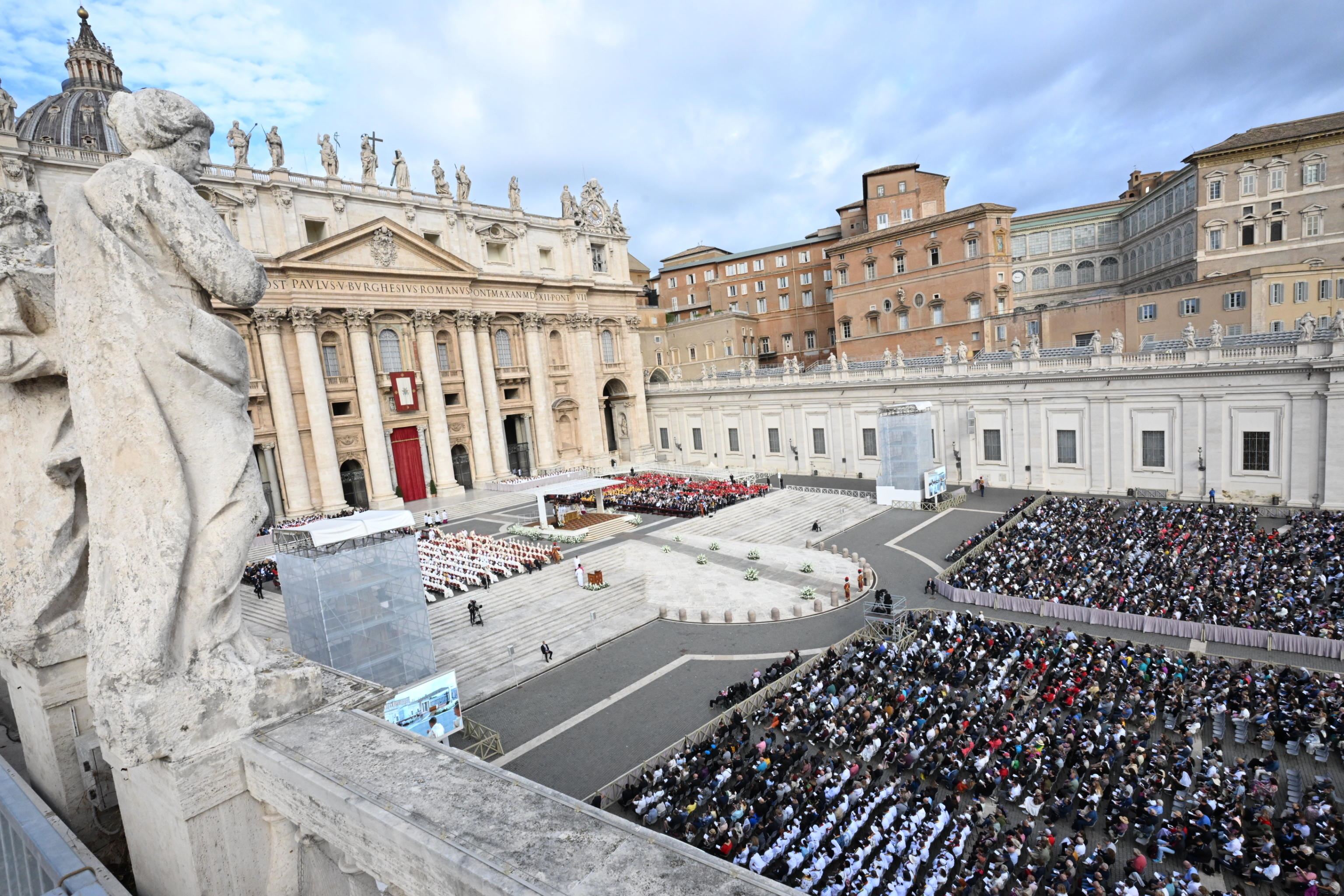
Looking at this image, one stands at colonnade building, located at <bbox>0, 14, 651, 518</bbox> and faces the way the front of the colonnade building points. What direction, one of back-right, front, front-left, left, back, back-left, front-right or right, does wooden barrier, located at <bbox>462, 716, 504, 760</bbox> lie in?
front-right

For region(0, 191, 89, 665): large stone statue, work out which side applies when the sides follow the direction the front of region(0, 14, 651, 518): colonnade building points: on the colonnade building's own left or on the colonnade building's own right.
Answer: on the colonnade building's own right

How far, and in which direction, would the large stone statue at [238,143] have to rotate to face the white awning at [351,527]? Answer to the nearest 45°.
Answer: approximately 45° to its right

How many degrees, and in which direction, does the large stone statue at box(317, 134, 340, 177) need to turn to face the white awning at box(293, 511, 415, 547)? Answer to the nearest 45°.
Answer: approximately 45° to its right

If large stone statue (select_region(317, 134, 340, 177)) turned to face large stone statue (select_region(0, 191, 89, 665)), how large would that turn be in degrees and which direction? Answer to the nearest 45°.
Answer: approximately 45° to its right

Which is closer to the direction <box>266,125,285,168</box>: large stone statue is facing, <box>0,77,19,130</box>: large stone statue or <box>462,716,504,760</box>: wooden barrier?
the wooden barrier

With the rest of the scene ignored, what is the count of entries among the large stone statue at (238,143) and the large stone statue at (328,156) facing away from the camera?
0

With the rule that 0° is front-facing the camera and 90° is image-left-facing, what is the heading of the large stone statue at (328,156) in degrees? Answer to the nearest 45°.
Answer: approximately 315°

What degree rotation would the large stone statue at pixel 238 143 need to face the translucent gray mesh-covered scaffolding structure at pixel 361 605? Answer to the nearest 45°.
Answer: approximately 45° to its right
